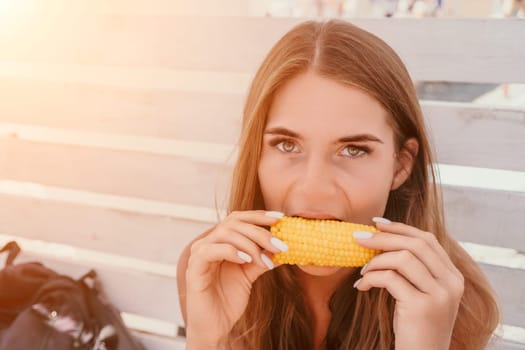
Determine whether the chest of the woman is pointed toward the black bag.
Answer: no

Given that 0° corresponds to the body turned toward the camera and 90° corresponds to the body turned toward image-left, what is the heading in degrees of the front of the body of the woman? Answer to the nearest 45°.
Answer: approximately 0°

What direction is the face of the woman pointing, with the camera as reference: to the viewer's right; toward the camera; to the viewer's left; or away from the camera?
toward the camera
